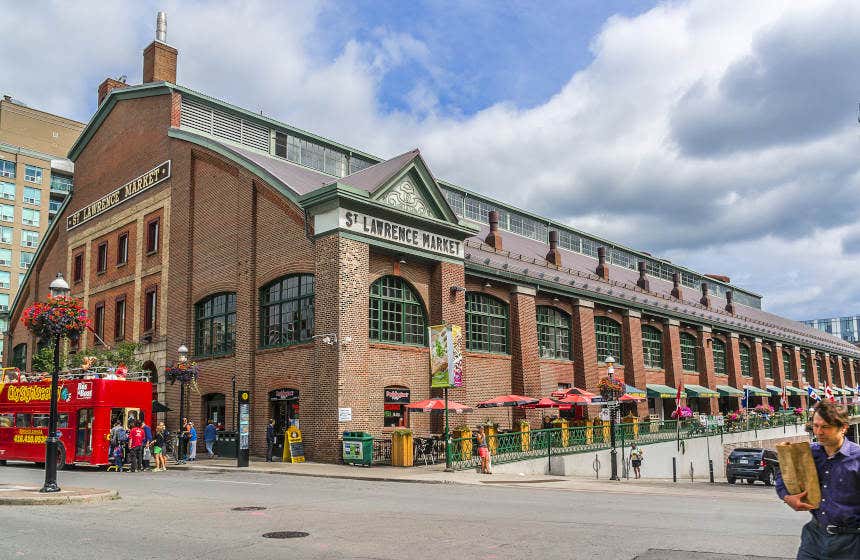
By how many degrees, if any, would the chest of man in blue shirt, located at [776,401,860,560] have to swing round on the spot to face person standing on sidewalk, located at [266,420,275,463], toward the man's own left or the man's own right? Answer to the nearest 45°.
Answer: approximately 90° to the man's own right

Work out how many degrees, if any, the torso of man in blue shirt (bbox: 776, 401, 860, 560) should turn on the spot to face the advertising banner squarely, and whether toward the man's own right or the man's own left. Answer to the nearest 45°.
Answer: approximately 90° to the man's own right

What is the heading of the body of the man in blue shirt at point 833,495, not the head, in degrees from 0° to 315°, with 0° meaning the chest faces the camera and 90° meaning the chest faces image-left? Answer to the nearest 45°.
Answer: approximately 45°

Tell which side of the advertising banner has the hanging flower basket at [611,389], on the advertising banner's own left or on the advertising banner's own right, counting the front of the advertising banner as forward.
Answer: on the advertising banner's own left

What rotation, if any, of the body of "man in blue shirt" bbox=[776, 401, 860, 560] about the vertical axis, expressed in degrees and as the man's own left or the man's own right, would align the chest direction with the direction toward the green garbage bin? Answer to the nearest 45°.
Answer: approximately 90° to the man's own right

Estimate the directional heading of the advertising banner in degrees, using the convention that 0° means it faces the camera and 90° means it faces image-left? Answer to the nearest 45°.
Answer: approximately 0°

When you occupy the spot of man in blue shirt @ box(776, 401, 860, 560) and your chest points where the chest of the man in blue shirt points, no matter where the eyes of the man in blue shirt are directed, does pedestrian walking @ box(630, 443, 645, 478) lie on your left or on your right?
on your right

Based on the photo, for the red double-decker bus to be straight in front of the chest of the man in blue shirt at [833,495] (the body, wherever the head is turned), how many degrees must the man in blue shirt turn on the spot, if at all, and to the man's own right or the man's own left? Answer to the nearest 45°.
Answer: approximately 90° to the man's own right

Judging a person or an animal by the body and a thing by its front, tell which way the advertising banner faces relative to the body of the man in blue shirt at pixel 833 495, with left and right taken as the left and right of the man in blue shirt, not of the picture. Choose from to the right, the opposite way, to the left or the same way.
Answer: to the left
